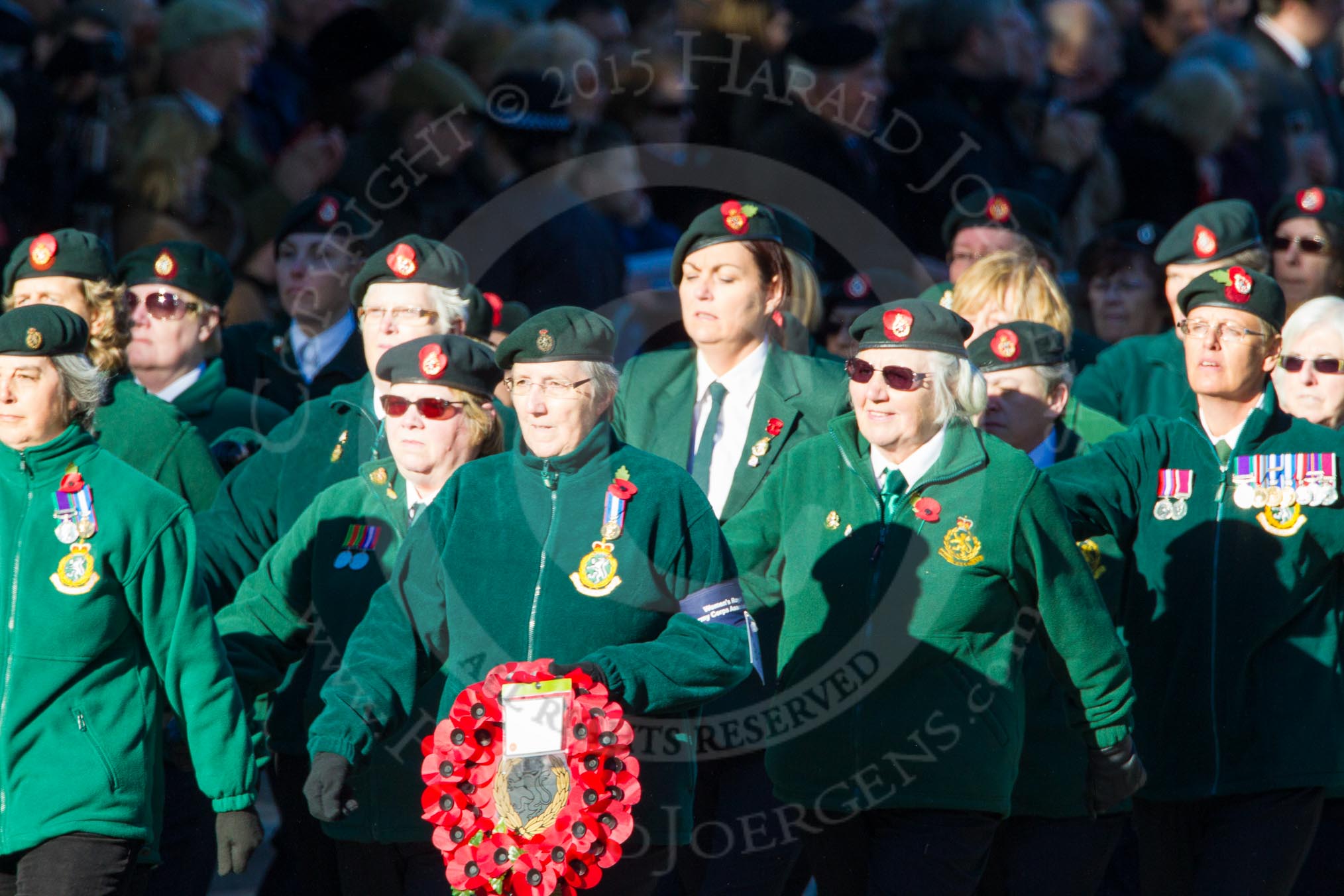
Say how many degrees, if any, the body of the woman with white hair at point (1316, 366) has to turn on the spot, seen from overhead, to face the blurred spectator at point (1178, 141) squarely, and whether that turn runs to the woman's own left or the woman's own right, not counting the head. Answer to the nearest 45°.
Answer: approximately 180°

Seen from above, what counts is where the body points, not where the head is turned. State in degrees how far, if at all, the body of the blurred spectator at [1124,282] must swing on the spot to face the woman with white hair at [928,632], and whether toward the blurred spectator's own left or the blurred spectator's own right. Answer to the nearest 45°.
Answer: approximately 45° to the blurred spectator's own left

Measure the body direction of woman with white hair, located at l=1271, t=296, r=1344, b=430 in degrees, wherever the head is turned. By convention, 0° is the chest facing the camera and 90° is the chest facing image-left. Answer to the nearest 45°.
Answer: approximately 0°

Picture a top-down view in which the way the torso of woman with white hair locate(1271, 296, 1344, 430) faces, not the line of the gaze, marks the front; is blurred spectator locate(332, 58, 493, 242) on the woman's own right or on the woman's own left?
on the woman's own right

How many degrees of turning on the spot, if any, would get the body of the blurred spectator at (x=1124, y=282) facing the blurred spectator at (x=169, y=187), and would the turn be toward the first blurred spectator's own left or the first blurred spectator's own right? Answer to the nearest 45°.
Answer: approximately 45° to the first blurred spectator's own right

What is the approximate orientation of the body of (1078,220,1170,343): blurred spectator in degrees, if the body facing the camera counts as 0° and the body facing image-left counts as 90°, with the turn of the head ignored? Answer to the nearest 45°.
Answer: approximately 45°

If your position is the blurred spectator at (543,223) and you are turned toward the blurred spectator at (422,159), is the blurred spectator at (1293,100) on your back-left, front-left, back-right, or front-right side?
back-right

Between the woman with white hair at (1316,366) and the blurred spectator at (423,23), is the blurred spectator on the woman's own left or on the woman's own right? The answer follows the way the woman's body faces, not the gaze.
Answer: on the woman's own right

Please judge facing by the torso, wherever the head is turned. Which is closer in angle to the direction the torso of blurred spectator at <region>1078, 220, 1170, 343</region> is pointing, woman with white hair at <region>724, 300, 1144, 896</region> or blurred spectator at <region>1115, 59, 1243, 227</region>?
the woman with white hair

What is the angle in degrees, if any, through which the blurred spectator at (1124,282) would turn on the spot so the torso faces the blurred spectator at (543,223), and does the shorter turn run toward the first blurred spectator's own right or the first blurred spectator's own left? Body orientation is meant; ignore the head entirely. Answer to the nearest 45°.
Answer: approximately 45° to the first blurred spectator's own right

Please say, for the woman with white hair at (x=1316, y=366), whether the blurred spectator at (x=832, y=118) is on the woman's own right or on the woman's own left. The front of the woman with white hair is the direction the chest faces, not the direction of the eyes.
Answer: on the woman's own right
